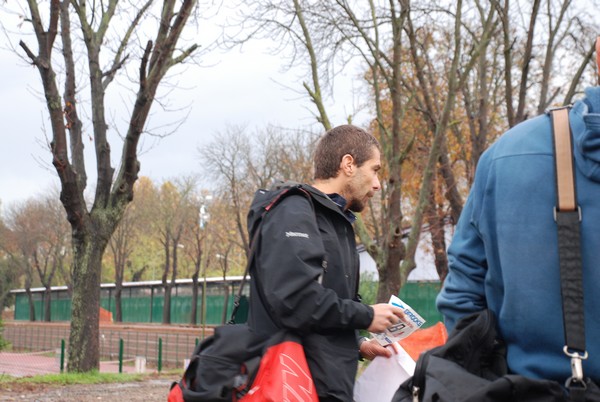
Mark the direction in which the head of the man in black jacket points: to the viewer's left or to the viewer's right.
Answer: to the viewer's right

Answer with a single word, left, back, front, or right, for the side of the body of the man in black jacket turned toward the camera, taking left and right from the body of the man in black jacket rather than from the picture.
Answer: right
